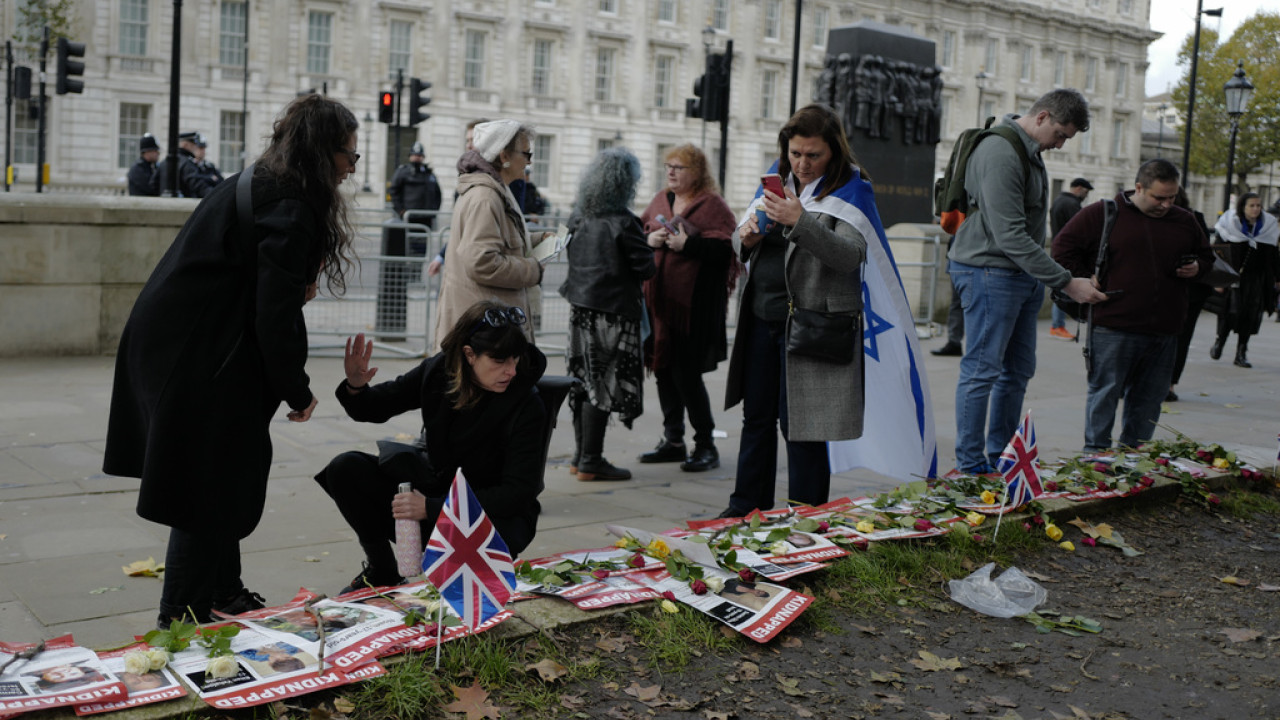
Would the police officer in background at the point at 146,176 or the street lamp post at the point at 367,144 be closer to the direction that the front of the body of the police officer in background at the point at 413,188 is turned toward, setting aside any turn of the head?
the police officer in background at the point at 146,176

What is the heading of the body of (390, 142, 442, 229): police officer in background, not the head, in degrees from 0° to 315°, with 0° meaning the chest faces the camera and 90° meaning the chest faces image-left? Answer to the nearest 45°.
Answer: approximately 0°

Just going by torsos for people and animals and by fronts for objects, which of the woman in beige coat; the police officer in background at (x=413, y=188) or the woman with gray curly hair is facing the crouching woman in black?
the police officer in background

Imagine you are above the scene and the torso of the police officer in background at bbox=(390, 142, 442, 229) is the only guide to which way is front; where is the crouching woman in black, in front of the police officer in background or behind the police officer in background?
in front

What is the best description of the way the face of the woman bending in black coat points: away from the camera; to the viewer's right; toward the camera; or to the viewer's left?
to the viewer's right

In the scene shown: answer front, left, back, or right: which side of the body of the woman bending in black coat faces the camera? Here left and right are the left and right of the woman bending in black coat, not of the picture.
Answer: right

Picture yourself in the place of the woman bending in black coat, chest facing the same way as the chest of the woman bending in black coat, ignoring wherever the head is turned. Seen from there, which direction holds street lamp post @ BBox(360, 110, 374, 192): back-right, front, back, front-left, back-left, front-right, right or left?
left

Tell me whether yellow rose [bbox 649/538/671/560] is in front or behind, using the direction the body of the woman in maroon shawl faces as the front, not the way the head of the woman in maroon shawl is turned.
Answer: in front

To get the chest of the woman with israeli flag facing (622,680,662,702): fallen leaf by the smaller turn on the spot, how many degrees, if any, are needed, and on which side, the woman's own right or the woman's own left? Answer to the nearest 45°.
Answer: approximately 45° to the woman's own left

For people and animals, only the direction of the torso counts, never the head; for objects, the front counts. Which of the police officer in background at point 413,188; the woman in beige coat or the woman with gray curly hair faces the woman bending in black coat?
the police officer in background

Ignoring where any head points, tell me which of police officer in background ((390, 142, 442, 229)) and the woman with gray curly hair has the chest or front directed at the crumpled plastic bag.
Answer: the police officer in background

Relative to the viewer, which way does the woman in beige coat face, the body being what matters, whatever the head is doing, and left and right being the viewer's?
facing to the right of the viewer

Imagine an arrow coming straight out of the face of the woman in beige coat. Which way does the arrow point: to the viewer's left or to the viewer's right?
to the viewer's right

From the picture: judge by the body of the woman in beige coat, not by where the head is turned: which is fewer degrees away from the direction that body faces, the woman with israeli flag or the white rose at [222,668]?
the woman with israeli flag

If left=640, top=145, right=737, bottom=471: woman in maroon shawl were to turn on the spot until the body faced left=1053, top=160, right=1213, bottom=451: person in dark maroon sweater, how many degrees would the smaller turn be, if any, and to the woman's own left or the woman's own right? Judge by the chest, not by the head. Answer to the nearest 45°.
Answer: approximately 135° to the woman's own left

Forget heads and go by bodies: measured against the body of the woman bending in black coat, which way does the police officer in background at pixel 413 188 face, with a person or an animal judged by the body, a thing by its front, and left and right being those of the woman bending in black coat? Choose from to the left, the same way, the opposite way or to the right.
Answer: to the right

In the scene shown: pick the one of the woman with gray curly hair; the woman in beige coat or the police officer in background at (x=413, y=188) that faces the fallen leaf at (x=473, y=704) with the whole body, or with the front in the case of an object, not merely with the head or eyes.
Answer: the police officer in background
